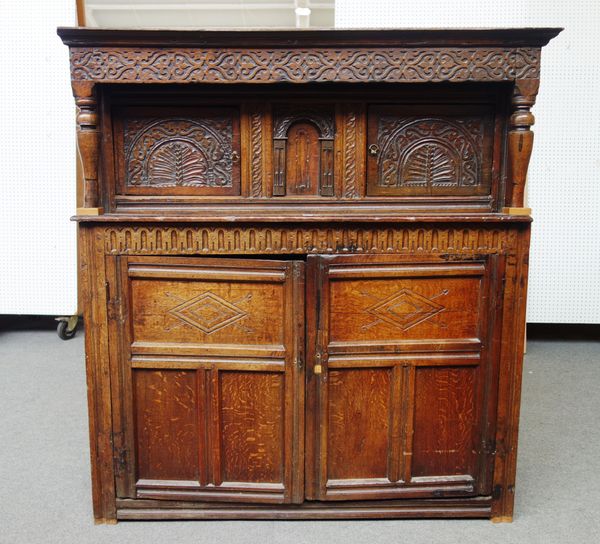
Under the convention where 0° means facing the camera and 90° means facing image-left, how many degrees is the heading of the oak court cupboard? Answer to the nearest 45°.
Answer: approximately 0°
